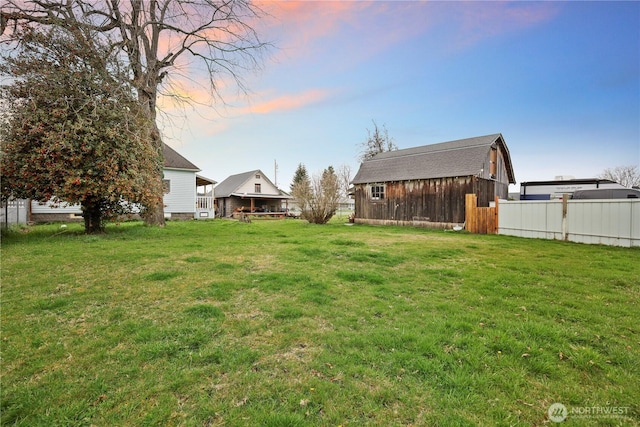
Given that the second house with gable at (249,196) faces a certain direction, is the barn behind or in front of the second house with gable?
in front

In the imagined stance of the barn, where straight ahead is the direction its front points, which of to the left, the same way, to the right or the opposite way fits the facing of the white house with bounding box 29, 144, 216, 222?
the same way

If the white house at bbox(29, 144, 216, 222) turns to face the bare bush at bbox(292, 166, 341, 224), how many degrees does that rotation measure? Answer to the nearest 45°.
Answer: approximately 45° to its right

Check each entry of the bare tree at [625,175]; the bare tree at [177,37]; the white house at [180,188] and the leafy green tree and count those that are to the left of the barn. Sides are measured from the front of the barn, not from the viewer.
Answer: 1

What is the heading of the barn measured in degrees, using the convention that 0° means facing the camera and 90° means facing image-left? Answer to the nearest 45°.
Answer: approximately 315°

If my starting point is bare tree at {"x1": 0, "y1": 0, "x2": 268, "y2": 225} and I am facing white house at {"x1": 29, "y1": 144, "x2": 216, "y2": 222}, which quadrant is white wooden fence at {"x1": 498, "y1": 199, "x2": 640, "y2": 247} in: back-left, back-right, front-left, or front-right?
back-right

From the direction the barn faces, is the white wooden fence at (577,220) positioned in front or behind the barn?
in front

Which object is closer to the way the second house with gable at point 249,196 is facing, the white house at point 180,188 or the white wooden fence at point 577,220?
the white wooden fence

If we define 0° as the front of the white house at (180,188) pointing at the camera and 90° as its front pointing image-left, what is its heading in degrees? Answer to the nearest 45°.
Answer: approximately 270°

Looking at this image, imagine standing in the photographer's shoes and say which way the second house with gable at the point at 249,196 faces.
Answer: facing the viewer and to the right of the viewer
